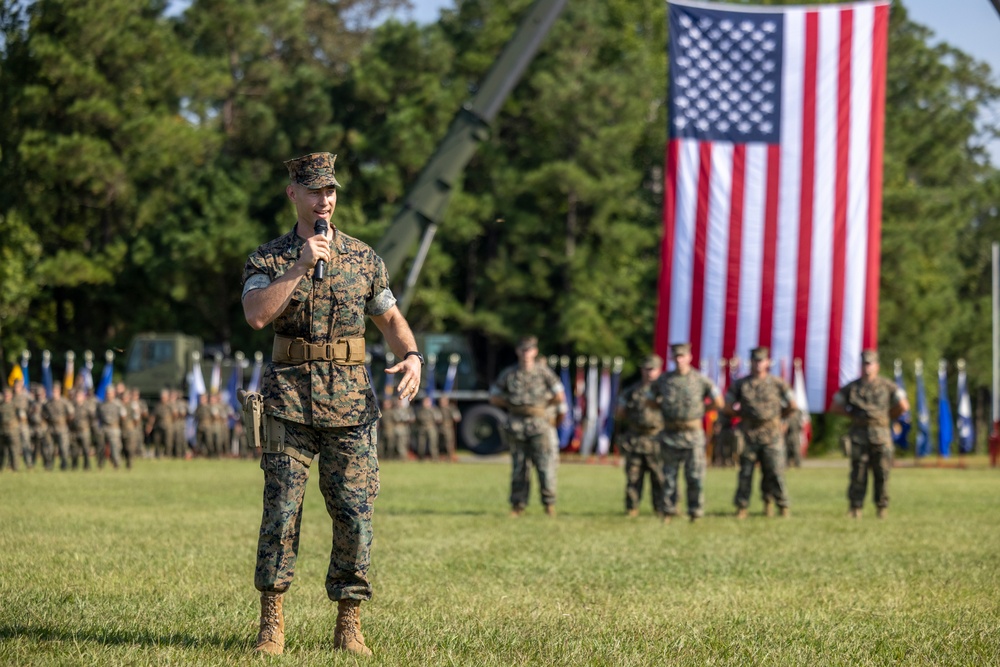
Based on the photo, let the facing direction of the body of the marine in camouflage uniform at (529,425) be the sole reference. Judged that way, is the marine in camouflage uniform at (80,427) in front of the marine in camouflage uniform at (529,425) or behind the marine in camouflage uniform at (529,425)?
behind

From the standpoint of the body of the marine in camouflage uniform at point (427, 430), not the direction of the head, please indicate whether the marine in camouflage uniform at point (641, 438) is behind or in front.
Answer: in front

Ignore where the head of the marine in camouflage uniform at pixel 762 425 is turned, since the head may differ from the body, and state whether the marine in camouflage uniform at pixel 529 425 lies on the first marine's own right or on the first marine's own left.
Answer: on the first marine's own right

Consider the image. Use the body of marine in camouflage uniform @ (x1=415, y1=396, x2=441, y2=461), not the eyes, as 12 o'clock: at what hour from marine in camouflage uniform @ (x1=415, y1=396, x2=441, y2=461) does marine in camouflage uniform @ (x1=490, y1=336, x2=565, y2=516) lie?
marine in camouflage uniform @ (x1=490, y1=336, x2=565, y2=516) is roughly at 12 o'clock from marine in camouflage uniform @ (x1=415, y1=396, x2=441, y2=461).

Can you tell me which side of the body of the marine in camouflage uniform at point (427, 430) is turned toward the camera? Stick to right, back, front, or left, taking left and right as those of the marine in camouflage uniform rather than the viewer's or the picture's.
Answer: front

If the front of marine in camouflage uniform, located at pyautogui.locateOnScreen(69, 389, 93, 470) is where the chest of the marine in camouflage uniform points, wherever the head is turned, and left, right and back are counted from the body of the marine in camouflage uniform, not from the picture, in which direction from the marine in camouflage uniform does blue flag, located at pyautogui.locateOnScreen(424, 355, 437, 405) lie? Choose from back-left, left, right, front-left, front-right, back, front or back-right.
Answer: back-left

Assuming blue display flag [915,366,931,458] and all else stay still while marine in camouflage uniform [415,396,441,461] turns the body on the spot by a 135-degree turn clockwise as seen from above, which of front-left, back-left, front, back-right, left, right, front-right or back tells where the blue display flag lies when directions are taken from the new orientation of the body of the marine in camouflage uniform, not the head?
back-right

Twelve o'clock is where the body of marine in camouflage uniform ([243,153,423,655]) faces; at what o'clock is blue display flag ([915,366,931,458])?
The blue display flag is roughly at 7 o'clock from the marine in camouflage uniform.
